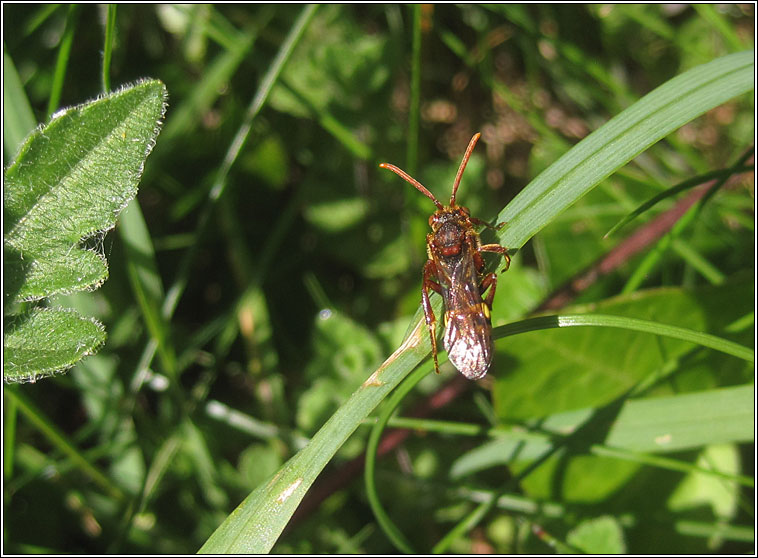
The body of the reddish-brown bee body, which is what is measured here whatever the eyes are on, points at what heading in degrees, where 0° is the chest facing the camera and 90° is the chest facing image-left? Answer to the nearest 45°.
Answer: approximately 180°

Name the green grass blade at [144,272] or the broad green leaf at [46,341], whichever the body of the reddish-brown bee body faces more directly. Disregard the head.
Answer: the green grass blade
